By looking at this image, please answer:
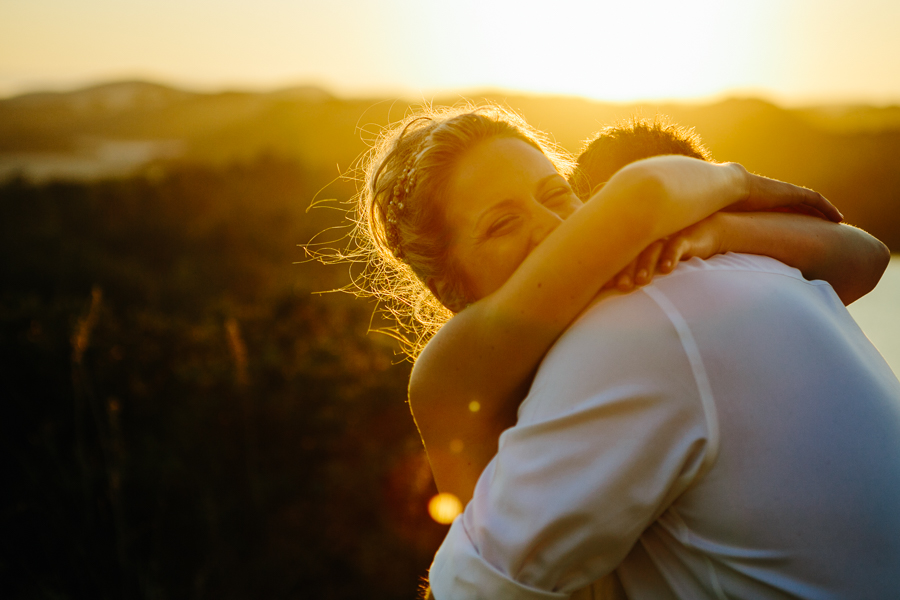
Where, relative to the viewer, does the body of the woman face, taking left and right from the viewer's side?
facing the viewer and to the right of the viewer

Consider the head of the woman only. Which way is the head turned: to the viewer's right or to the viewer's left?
to the viewer's right
